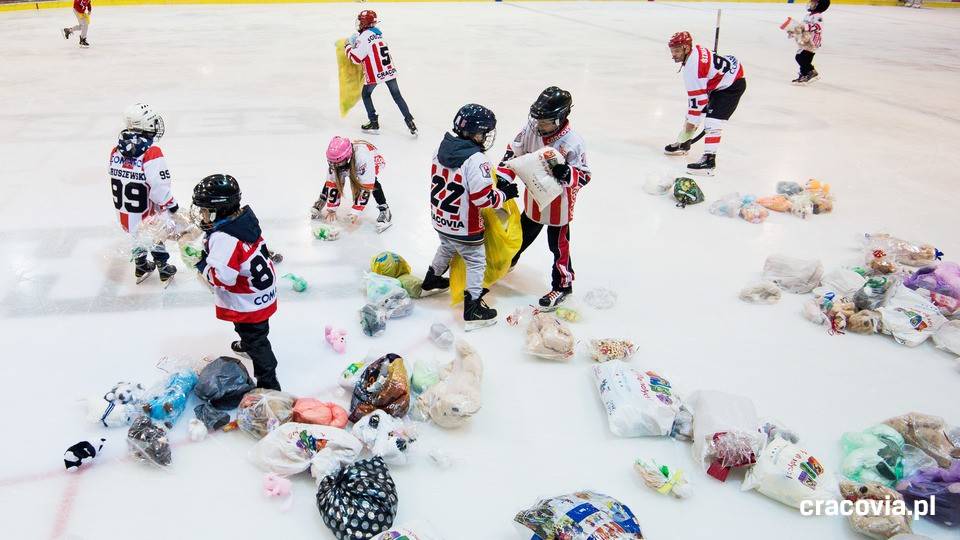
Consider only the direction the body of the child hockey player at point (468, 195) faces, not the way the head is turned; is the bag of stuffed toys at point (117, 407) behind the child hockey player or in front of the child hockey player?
behind

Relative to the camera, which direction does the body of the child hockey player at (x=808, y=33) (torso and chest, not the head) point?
to the viewer's left

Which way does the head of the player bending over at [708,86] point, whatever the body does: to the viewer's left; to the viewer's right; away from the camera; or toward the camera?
to the viewer's left

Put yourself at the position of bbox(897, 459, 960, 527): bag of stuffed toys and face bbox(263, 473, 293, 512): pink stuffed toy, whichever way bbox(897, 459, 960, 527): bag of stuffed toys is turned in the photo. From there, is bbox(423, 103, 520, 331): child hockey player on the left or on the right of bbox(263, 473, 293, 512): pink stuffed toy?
right

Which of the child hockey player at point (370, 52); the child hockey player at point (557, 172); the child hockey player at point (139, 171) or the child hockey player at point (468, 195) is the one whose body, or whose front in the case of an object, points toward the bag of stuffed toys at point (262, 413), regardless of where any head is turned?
the child hockey player at point (557, 172)

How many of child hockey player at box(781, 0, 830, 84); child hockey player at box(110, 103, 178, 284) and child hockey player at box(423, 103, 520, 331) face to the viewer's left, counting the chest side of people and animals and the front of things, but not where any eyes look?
1

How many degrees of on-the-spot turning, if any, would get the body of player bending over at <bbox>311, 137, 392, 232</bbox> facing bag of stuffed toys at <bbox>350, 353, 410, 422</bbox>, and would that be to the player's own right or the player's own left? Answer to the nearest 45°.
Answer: approximately 45° to the player's own left

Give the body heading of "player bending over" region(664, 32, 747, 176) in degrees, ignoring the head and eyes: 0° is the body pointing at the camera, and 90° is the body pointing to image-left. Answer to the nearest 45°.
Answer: approximately 90°

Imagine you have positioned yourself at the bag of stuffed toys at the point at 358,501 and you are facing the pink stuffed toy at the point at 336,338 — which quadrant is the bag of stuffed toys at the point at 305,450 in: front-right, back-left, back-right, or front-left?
front-left

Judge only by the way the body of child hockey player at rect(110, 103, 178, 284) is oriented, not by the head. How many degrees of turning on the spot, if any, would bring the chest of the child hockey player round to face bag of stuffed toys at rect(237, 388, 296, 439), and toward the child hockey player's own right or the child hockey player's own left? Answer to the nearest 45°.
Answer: approximately 135° to the child hockey player's own right

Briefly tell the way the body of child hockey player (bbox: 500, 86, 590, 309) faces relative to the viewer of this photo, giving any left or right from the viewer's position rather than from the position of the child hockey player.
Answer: facing the viewer and to the left of the viewer
